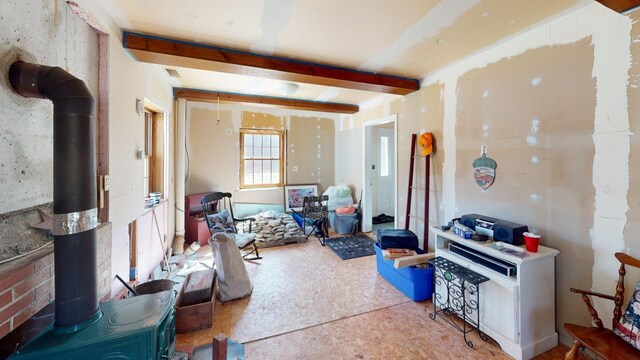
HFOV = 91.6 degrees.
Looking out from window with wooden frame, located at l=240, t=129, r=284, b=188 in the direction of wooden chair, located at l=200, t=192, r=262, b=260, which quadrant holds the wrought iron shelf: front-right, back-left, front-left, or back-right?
front-left

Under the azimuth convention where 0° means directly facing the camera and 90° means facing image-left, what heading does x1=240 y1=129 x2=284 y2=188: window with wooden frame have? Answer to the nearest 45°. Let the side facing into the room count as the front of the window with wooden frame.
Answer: approximately 0°

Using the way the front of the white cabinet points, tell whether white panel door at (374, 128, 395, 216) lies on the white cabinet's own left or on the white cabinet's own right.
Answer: on the white cabinet's own right

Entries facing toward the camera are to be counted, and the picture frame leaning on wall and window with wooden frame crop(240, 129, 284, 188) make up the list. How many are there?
2

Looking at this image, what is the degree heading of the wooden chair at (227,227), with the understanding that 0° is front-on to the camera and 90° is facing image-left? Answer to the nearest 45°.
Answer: approximately 315°

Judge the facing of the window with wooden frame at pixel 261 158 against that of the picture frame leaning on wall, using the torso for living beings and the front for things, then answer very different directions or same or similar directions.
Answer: same or similar directions

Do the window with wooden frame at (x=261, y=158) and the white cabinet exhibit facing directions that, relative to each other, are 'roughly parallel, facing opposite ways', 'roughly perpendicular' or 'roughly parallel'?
roughly perpendicular

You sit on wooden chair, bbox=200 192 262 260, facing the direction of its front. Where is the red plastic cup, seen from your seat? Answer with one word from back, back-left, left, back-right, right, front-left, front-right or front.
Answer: front

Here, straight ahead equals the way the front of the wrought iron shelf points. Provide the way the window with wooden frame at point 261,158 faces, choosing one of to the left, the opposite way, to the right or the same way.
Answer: to the left

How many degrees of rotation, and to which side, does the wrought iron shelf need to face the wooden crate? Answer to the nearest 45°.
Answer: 0° — it already faces it

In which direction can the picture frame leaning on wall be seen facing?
toward the camera

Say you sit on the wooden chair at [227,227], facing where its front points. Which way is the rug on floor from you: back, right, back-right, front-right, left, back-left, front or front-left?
front-left

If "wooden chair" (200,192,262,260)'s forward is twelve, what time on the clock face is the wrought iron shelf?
The wrought iron shelf is roughly at 12 o'clock from the wooden chair.
